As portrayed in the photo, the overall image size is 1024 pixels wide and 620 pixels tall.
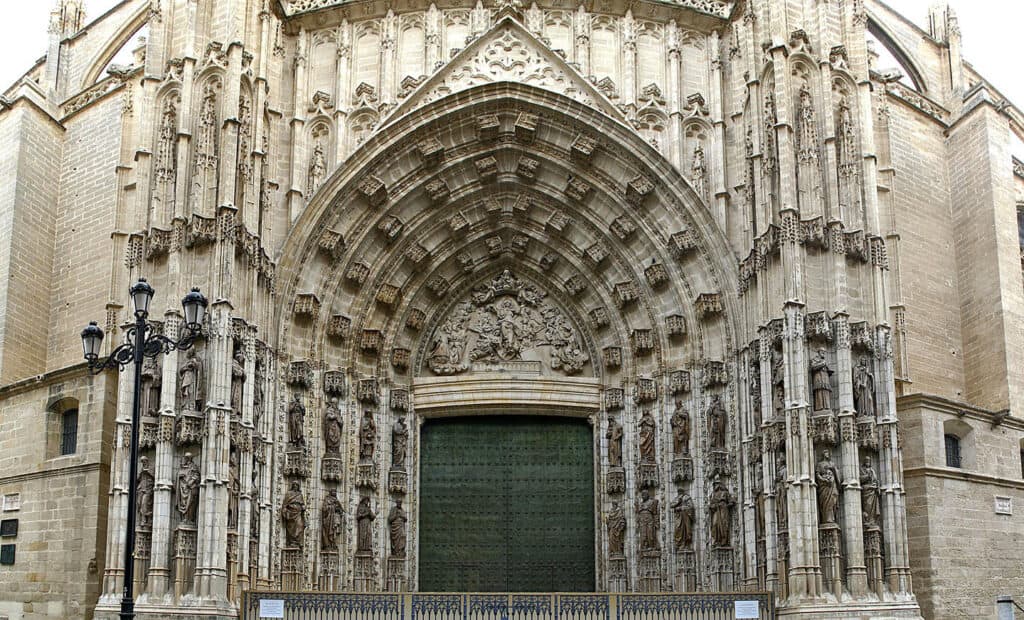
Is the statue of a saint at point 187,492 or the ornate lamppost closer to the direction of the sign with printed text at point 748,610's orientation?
the ornate lamppost

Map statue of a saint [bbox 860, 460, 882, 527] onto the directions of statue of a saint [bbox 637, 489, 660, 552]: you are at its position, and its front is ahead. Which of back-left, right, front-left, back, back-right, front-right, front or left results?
left

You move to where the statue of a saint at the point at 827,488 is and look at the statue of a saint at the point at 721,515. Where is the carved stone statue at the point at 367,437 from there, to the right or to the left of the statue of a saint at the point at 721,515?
left

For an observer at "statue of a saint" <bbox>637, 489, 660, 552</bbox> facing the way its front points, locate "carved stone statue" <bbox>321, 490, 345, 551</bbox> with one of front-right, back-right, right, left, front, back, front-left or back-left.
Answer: front-right

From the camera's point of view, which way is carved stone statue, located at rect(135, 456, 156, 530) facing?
toward the camera

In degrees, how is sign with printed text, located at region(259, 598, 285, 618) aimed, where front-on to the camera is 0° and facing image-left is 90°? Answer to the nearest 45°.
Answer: approximately 0°

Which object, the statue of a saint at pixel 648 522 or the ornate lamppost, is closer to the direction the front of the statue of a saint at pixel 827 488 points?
the ornate lamppost

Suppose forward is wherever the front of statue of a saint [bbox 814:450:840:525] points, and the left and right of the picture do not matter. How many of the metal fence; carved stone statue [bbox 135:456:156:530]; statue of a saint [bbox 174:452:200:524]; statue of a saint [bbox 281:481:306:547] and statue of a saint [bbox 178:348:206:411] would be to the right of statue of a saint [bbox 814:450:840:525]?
5

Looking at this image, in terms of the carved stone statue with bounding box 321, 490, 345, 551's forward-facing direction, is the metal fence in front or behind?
in front

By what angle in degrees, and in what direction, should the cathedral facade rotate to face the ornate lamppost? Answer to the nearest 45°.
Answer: approximately 45° to its right

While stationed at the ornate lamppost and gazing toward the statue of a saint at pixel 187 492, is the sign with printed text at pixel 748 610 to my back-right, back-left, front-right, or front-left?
front-right

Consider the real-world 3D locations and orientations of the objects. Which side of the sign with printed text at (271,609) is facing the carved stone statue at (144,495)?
right

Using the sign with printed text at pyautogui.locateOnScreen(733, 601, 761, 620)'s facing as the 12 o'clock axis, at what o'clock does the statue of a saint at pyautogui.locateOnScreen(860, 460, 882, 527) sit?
The statue of a saint is roughly at 9 o'clock from the sign with printed text.
